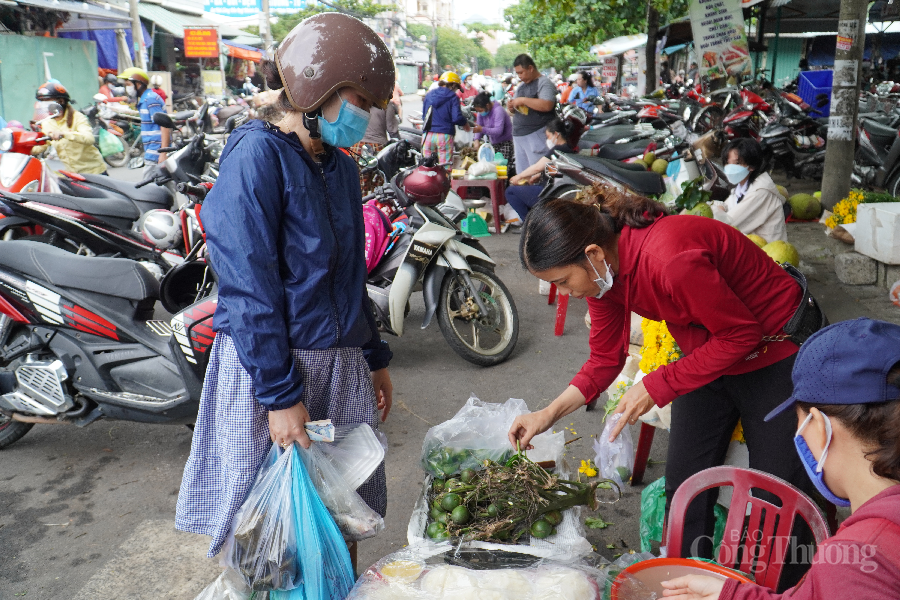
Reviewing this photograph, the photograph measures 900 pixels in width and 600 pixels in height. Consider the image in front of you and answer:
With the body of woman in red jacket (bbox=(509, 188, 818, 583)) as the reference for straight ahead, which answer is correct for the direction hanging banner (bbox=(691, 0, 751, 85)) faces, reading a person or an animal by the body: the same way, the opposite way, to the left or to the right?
to the left

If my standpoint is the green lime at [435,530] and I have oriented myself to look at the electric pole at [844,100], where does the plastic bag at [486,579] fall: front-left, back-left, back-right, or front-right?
back-right

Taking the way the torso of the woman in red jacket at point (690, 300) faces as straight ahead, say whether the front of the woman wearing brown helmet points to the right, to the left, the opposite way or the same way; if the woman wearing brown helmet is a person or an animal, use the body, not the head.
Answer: the opposite way

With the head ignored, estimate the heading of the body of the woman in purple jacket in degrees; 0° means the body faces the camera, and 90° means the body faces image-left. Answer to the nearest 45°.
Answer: approximately 45°

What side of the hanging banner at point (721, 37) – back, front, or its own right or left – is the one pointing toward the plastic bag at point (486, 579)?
front

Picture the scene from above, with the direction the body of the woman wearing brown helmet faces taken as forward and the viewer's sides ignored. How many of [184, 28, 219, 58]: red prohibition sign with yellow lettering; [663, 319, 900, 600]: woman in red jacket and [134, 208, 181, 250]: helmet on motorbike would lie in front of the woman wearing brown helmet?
1

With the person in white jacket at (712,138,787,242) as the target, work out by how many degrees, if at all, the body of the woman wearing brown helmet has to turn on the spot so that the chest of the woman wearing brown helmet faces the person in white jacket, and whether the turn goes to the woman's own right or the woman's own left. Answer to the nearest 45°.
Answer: approximately 90° to the woman's own left

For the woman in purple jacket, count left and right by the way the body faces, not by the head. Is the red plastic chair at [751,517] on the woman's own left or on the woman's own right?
on the woman's own left

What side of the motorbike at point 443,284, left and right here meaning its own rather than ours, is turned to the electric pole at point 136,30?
back

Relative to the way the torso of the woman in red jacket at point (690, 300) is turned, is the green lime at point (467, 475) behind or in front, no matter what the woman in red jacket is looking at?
in front

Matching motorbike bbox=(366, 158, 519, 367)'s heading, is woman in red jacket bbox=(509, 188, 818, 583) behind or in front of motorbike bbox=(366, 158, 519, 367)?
in front

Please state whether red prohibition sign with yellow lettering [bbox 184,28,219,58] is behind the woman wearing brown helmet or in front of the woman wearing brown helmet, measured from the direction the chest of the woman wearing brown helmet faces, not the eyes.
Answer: behind

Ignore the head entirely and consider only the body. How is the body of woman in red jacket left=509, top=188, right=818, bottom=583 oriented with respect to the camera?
to the viewer's left
